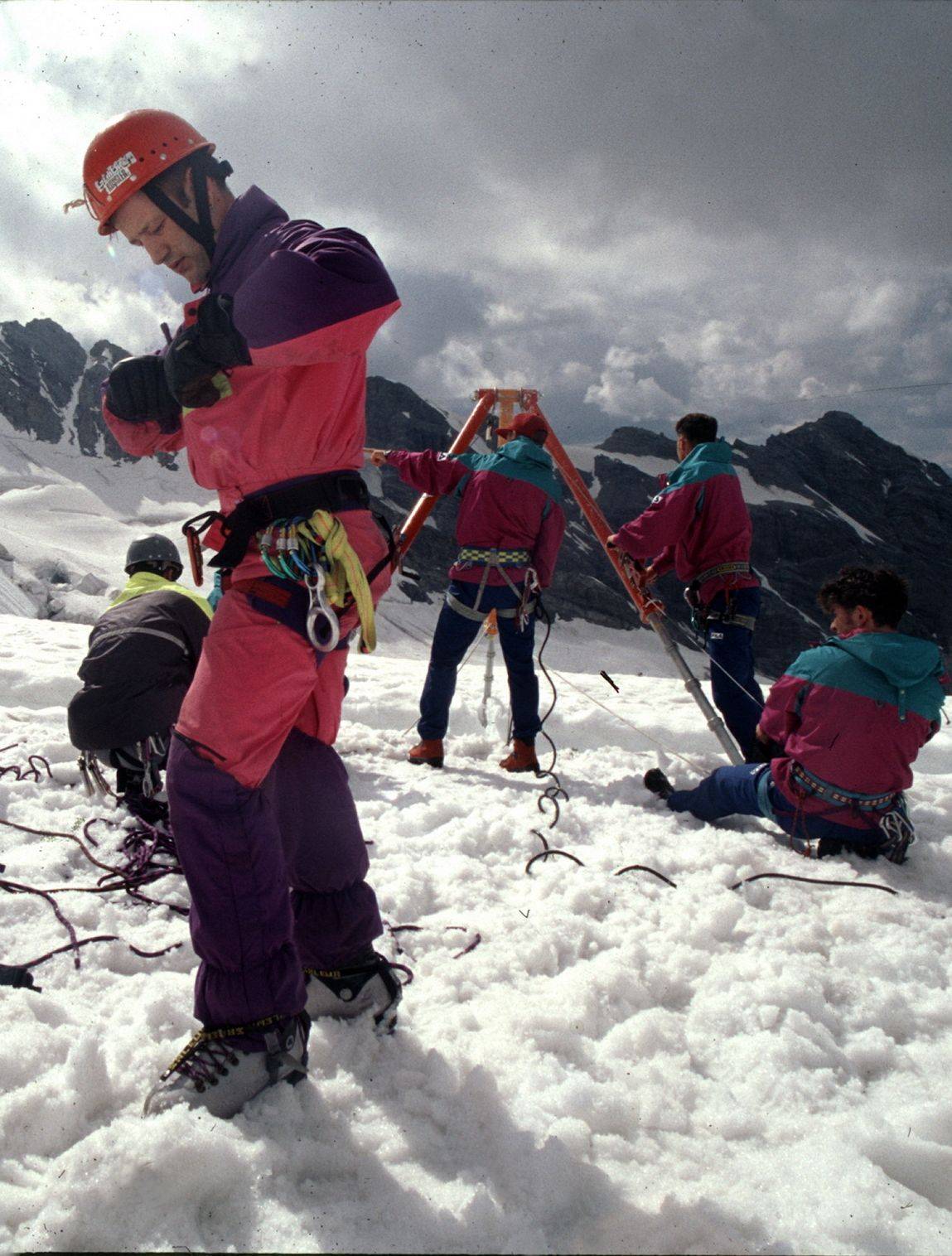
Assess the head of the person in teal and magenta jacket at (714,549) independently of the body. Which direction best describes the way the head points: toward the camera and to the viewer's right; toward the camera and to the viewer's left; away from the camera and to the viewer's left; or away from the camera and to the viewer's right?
away from the camera and to the viewer's left

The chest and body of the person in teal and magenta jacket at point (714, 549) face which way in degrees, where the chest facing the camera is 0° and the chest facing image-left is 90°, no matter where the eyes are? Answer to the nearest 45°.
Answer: approximately 135°

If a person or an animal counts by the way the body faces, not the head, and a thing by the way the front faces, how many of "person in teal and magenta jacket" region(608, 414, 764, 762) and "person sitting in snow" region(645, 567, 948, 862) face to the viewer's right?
0

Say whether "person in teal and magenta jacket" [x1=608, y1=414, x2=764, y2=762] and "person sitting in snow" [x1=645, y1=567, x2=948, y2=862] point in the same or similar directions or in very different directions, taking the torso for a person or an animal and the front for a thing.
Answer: same or similar directions

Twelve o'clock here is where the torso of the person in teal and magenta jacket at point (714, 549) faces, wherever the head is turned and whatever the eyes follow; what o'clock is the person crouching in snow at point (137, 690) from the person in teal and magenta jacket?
The person crouching in snow is roughly at 9 o'clock from the person in teal and magenta jacket.

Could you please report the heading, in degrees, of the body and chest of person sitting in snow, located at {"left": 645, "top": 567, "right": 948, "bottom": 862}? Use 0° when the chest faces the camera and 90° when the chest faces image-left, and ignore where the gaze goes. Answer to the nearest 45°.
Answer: approximately 135°

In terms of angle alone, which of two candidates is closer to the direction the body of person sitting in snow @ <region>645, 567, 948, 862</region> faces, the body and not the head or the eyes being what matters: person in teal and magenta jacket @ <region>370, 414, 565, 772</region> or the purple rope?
the person in teal and magenta jacket

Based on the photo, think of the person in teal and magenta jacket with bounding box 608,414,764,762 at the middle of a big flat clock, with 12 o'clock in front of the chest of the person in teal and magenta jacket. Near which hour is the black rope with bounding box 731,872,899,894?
The black rope is roughly at 7 o'clock from the person in teal and magenta jacket.

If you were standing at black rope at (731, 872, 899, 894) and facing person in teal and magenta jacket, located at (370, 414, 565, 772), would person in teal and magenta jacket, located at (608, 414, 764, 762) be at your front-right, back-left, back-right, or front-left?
front-right

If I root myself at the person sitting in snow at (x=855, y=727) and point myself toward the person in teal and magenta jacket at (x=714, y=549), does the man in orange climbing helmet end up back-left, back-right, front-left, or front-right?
back-left
